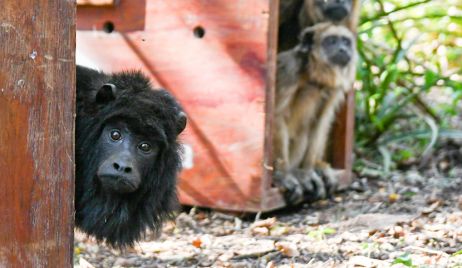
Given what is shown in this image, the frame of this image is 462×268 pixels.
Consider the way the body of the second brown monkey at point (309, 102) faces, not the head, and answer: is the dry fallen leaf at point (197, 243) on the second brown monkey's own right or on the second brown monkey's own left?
on the second brown monkey's own right

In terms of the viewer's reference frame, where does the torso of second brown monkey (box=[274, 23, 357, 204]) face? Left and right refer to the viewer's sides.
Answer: facing the viewer and to the right of the viewer

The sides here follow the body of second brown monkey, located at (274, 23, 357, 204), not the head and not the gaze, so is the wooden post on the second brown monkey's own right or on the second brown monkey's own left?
on the second brown monkey's own right

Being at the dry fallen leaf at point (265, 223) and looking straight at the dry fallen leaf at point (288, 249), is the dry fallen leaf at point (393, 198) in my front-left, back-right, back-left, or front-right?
back-left

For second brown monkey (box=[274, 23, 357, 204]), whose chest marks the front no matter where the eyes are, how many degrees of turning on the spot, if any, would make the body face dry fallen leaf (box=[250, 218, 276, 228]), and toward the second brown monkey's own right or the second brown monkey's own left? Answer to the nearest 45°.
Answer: approximately 45° to the second brown monkey's own right

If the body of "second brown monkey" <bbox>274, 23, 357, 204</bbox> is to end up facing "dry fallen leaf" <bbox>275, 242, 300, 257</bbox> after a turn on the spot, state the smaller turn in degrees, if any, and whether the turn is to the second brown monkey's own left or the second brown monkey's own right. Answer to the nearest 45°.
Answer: approximately 45° to the second brown monkey's own right

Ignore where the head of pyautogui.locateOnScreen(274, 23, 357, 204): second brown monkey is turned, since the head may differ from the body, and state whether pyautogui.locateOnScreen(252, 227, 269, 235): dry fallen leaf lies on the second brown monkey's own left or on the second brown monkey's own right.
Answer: on the second brown monkey's own right
